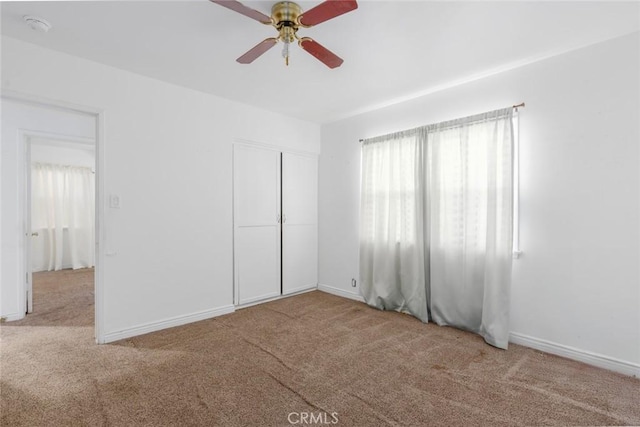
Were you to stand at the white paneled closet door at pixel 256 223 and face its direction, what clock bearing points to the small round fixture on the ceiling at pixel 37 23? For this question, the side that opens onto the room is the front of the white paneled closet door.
The small round fixture on the ceiling is roughly at 3 o'clock from the white paneled closet door.

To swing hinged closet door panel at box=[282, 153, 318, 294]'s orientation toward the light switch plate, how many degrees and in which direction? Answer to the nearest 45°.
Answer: approximately 90° to its right

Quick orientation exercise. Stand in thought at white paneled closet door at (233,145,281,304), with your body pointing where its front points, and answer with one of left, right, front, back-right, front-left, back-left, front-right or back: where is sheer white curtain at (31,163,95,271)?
back

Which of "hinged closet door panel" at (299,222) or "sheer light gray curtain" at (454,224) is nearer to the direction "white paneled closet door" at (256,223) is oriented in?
the sheer light gray curtain

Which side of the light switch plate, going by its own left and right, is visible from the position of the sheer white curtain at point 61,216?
back

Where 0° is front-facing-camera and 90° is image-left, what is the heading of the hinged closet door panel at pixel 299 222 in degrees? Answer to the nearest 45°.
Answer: approximately 315°

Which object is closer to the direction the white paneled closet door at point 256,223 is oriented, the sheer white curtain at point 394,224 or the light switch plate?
the sheer white curtain

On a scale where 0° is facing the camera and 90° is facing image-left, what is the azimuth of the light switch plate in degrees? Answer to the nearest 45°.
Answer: approximately 0°
